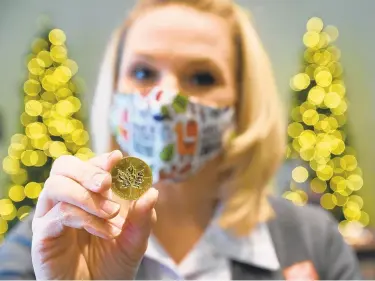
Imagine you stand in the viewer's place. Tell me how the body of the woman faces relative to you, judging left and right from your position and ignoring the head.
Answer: facing the viewer

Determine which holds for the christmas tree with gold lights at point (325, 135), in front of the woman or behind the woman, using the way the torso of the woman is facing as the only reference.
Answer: behind

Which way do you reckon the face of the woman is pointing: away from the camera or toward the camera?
toward the camera

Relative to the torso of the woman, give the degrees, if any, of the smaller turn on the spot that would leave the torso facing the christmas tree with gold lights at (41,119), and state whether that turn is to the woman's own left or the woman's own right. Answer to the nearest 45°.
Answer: approximately 135° to the woman's own right

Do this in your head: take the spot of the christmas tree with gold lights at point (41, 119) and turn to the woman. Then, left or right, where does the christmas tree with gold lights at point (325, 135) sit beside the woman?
left

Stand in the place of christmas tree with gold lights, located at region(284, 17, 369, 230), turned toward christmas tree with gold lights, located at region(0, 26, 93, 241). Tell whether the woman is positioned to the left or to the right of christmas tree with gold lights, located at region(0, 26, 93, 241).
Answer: left
